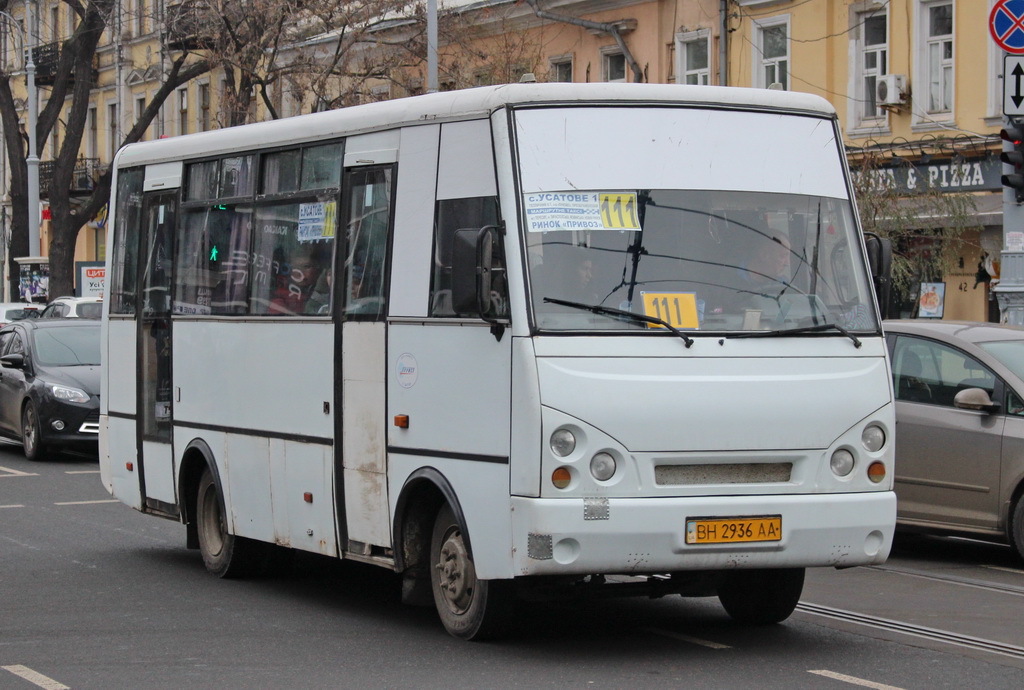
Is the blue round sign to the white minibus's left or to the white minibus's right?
on its left

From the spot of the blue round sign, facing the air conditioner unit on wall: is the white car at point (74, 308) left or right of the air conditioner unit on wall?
left

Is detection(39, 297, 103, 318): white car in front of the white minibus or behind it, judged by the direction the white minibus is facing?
behind

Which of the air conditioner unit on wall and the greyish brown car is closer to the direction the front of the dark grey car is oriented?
the greyish brown car

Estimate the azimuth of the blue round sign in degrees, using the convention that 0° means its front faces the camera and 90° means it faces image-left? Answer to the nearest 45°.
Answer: approximately 0°

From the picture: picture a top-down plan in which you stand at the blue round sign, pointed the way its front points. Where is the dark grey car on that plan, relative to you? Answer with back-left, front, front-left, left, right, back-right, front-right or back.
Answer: right

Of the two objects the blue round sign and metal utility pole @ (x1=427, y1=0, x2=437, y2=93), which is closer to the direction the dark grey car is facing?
the blue round sign

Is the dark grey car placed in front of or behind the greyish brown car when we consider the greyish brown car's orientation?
behind

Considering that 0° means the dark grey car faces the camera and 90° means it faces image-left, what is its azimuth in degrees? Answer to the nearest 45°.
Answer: approximately 315°

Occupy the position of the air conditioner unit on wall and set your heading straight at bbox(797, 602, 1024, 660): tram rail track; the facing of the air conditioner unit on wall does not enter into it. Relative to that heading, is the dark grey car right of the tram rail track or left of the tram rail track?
right
